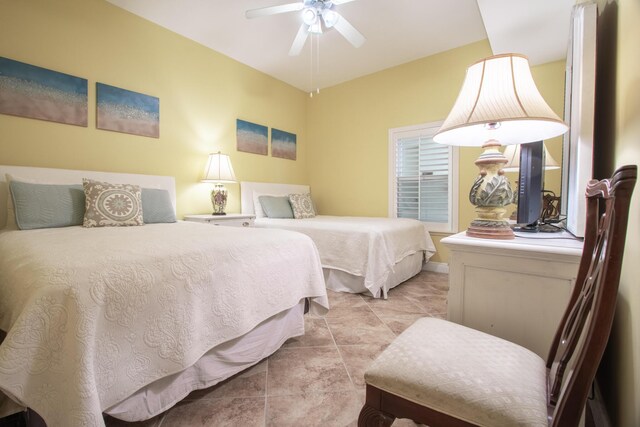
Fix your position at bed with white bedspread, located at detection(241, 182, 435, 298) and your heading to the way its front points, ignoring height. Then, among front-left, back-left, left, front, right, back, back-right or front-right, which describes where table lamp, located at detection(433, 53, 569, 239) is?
front-right

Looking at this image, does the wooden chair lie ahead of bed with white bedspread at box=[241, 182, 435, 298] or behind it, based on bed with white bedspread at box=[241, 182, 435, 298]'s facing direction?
ahead

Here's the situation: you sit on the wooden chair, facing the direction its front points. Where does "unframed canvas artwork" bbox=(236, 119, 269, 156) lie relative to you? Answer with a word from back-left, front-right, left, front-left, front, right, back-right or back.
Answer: front-right

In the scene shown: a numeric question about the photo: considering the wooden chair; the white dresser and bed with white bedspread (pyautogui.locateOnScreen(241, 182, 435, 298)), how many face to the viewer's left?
2

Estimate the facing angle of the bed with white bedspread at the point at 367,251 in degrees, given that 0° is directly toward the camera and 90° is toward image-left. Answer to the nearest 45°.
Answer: approximately 315°

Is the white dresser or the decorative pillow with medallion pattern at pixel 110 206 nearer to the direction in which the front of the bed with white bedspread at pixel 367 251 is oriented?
the white dresser

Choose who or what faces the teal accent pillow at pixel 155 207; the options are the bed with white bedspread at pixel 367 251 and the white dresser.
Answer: the white dresser

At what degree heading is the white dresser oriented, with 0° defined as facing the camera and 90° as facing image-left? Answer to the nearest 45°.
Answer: approximately 90°

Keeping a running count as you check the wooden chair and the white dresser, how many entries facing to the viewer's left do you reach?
2

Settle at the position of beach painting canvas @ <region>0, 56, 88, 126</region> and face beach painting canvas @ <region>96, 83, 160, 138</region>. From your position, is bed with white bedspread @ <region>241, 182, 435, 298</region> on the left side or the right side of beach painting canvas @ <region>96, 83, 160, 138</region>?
right

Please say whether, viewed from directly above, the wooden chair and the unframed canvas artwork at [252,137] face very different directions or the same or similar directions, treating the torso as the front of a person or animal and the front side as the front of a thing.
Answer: very different directions

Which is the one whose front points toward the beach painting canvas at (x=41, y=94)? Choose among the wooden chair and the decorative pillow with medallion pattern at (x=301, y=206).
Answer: the wooden chair

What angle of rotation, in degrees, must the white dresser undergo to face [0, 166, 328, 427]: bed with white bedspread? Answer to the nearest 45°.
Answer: approximately 45° to its left

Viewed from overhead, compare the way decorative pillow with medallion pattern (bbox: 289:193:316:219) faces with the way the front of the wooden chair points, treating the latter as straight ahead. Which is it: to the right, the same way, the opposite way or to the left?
the opposite way

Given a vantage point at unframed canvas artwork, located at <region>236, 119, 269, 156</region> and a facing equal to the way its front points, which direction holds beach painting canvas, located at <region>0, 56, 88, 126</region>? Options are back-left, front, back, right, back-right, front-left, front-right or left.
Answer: right

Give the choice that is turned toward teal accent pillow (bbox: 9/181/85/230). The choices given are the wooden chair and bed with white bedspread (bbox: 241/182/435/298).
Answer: the wooden chair

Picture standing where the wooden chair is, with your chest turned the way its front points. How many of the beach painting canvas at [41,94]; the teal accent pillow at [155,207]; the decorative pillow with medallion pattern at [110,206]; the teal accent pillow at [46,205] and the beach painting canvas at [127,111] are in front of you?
5

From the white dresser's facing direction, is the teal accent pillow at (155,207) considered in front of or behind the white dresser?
in front

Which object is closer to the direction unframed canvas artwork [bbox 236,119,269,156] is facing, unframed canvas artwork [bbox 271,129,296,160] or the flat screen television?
the flat screen television
